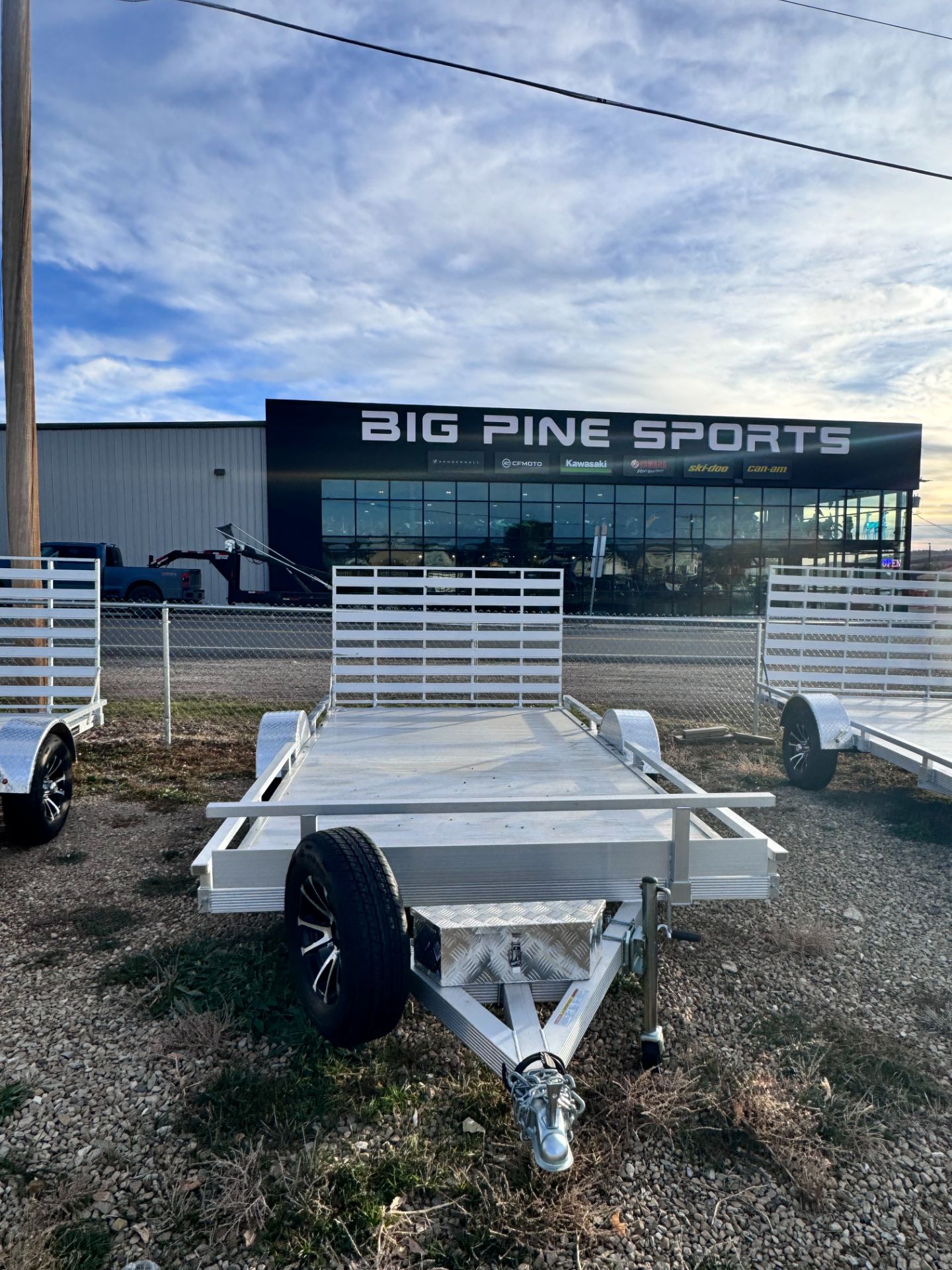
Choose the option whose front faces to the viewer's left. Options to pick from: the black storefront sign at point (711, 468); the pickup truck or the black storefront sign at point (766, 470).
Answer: the pickup truck

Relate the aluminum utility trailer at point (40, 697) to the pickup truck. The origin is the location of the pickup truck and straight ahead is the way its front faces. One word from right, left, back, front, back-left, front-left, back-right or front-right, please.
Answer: left

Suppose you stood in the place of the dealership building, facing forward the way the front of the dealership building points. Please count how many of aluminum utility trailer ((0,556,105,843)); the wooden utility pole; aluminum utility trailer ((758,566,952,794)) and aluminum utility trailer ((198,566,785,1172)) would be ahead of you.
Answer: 4

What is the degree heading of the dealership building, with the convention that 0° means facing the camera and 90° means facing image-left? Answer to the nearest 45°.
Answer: approximately 0°

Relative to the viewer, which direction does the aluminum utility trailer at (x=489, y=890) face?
toward the camera

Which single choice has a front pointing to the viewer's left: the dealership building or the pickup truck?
the pickup truck

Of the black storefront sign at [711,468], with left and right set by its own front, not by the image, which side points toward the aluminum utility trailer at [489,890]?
front

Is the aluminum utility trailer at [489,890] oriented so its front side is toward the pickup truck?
no

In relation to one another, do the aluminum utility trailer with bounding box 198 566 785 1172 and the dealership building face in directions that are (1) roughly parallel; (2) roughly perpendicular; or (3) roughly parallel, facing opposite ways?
roughly parallel

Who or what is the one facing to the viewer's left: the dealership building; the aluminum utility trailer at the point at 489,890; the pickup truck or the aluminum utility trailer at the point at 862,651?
the pickup truck

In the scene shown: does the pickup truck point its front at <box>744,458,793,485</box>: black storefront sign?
no

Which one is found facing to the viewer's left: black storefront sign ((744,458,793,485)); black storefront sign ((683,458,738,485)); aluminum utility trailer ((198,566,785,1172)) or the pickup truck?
the pickup truck

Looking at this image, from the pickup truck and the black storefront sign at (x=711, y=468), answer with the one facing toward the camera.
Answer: the black storefront sign

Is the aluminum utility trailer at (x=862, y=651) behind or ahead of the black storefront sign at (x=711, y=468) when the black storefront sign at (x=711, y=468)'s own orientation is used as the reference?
ahead

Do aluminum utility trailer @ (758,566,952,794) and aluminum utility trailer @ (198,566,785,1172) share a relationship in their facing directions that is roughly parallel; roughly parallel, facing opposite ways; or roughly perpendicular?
roughly parallel

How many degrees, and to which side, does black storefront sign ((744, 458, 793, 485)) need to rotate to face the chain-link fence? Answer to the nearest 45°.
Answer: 0° — it already faces it

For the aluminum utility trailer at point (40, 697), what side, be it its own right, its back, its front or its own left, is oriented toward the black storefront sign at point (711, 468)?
back

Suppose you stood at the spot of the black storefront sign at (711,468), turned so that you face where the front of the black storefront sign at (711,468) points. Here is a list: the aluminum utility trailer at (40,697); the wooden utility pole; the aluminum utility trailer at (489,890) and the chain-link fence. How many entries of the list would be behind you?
0

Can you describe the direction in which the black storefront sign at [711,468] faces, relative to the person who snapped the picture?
facing the viewer
